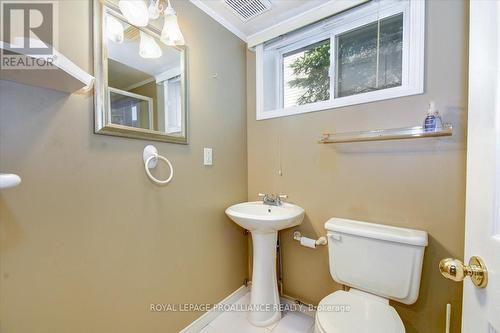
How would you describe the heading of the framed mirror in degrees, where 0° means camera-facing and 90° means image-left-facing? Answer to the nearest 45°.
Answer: approximately 315°

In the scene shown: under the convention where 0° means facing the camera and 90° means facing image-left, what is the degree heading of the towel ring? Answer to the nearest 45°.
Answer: approximately 315°
